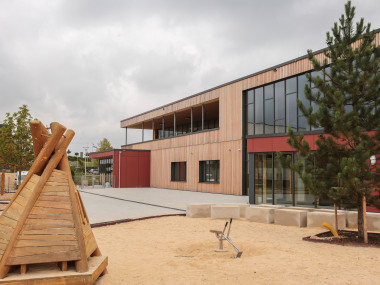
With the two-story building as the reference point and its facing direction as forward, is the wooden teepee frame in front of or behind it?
in front

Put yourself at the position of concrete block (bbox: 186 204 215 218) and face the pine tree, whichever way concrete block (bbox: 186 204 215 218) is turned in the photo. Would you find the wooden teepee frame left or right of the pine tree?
right

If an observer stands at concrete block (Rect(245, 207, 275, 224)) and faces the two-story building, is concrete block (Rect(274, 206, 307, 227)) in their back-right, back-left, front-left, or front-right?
back-right

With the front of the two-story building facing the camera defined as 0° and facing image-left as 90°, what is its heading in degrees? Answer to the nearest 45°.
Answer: approximately 45°

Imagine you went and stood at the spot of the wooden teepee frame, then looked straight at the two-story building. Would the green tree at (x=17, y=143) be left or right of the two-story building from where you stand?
left

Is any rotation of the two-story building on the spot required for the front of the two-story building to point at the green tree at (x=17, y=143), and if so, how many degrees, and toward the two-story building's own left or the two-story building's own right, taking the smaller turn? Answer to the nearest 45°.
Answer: approximately 45° to the two-story building's own right

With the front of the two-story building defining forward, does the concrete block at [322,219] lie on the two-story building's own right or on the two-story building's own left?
on the two-story building's own left

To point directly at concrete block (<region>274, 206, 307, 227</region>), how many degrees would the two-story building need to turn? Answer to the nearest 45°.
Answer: approximately 45° to its left
